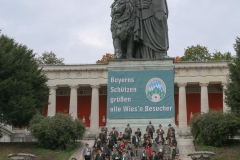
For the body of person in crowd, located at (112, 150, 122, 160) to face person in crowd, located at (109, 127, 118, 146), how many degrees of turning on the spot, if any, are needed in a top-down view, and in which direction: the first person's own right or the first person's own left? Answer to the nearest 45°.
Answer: approximately 180°

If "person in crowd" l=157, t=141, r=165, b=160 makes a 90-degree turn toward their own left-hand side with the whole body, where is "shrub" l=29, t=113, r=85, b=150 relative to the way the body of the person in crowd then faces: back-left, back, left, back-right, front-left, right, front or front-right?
back-left

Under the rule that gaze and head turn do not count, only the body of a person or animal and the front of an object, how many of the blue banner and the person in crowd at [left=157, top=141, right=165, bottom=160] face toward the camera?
2

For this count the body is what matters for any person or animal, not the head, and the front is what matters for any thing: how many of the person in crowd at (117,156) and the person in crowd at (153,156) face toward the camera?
2

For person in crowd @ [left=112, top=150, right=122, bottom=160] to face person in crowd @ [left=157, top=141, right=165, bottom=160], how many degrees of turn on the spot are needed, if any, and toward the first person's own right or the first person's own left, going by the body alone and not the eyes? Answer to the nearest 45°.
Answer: approximately 135° to the first person's own left

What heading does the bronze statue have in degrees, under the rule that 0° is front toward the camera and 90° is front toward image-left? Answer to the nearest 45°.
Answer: approximately 0°
